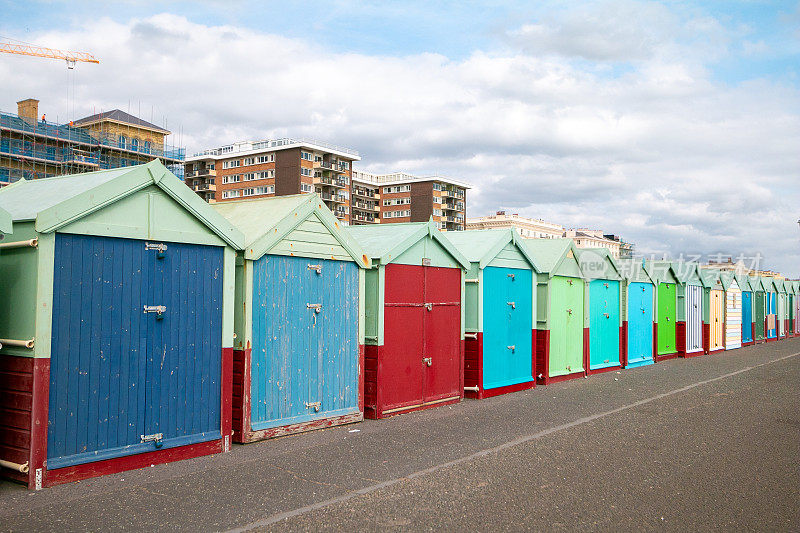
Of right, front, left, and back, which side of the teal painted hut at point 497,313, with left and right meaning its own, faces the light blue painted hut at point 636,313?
left

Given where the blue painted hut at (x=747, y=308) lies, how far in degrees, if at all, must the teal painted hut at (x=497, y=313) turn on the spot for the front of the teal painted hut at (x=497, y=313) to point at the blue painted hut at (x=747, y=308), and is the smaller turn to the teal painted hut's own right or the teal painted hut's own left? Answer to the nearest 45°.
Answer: approximately 90° to the teal painted hut's own left

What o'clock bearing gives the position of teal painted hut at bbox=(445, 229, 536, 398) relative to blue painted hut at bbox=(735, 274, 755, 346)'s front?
teal painted hut at bbox=(445, 229, 536, 398) is roughly at 2 o'clock from blue painted hut at bbox=(735, 274, 755, 346).

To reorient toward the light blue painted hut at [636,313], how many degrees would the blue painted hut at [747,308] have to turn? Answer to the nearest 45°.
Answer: approximately 45° to its right

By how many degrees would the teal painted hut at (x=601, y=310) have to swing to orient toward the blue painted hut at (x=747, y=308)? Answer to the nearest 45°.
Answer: approximately 90° to its left

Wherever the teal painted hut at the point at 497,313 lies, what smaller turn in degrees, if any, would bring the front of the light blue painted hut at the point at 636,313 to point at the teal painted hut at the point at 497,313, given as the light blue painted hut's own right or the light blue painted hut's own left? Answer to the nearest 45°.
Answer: approximately 45° to the light blue painted hut's own right

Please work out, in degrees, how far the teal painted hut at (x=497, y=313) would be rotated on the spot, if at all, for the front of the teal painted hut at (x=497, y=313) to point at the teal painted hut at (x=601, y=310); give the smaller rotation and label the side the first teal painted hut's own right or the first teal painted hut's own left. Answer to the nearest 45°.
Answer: approximately 90° to the first teal painted hut's own left

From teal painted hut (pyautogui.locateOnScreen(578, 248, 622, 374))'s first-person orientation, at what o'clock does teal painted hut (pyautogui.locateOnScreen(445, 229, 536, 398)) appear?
teal painted hut (pyautogui.locateOnScreen(445, 229, 536, 398)) is roughly at 2 o'clock from teal painted hut (pyautogui.locateOnScreen(578, 248, 622, 374)).

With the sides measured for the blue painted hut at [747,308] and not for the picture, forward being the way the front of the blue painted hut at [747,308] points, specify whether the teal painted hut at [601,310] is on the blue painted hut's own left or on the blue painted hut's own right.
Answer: on the blue painted hut's own right
